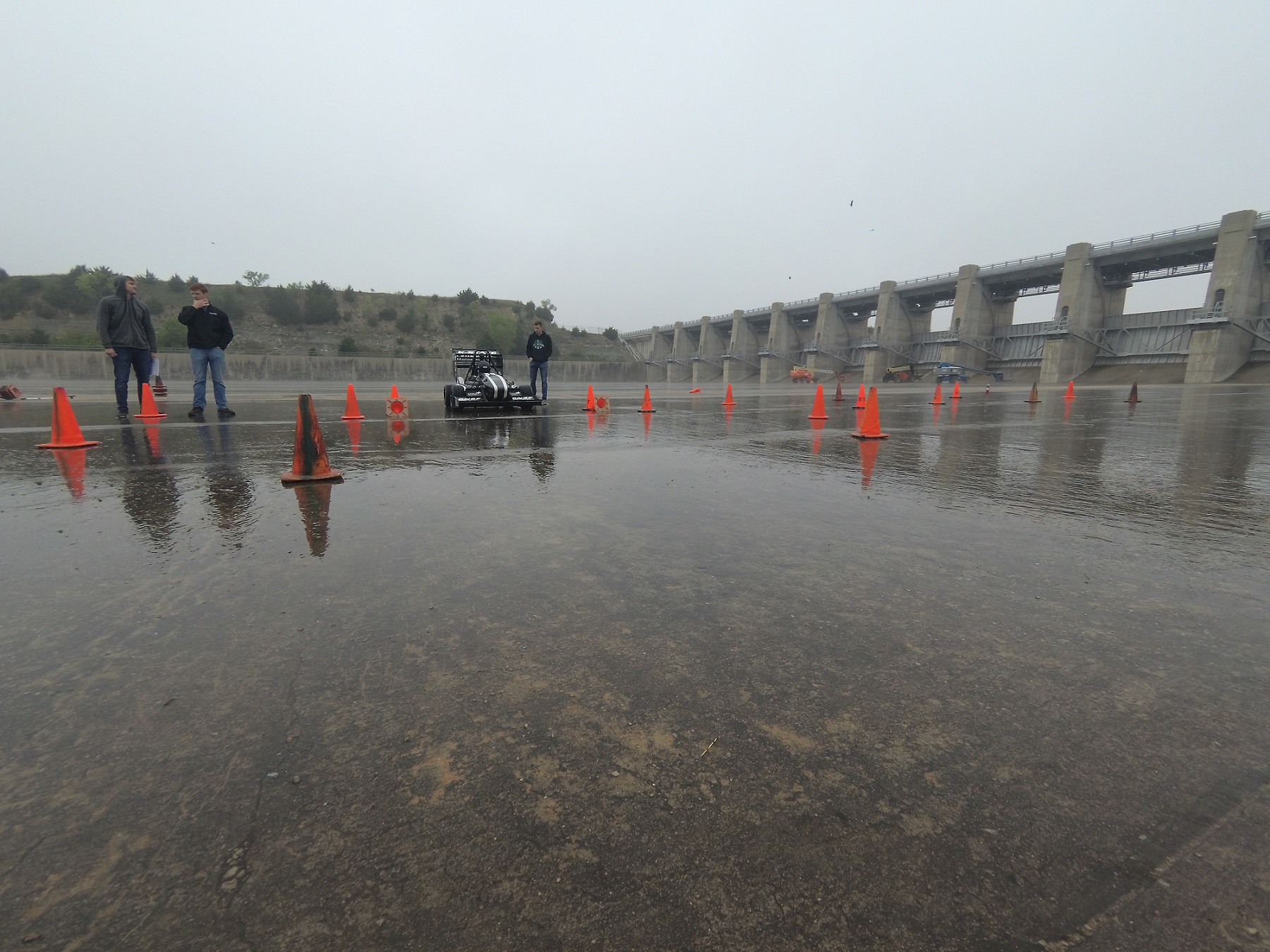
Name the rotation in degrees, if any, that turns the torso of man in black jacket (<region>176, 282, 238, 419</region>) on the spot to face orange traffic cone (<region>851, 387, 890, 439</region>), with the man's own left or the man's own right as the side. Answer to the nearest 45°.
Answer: approximately 45° to the man's own left

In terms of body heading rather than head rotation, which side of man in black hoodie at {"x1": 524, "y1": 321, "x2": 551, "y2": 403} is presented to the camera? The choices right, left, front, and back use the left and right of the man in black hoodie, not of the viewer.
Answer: front

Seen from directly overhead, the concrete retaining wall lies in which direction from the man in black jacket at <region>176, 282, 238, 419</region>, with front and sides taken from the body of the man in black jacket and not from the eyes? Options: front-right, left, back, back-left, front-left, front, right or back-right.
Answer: back

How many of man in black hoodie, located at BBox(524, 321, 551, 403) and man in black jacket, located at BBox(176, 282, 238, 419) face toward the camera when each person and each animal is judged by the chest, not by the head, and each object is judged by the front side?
2

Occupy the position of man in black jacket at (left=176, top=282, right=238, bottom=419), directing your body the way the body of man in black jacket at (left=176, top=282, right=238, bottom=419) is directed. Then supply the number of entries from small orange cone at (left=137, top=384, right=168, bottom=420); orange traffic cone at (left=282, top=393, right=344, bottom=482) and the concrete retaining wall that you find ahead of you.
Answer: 1

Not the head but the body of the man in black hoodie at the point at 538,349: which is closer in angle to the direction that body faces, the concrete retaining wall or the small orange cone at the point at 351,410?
the small orange cone

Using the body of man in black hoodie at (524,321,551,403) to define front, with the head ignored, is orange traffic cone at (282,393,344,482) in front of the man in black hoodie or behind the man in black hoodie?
in front

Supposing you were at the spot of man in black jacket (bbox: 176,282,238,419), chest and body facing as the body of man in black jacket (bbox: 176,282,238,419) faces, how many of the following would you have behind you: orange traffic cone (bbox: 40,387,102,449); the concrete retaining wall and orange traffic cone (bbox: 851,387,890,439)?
1

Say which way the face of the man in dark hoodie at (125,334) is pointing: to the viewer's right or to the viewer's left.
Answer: to the viewer's right

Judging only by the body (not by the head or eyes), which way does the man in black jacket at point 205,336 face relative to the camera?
toward the camera

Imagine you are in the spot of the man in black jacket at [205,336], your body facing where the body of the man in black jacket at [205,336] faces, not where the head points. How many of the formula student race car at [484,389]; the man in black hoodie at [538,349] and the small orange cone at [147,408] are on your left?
2

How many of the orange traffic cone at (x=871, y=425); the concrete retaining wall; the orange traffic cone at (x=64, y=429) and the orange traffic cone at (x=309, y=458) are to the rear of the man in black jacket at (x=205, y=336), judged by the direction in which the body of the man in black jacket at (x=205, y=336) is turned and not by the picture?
1

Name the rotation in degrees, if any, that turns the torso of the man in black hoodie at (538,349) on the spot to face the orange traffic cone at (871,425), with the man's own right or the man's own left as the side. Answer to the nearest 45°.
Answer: approximately 45° to the man's own left

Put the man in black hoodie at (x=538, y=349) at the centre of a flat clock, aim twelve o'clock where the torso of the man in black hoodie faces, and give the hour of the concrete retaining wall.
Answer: The concrete retaining wall is roughly at 5 o'clock from the man in black hoodie.

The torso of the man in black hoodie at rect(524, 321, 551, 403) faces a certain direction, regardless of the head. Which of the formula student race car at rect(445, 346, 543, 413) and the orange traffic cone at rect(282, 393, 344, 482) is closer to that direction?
the orange traffic cone
